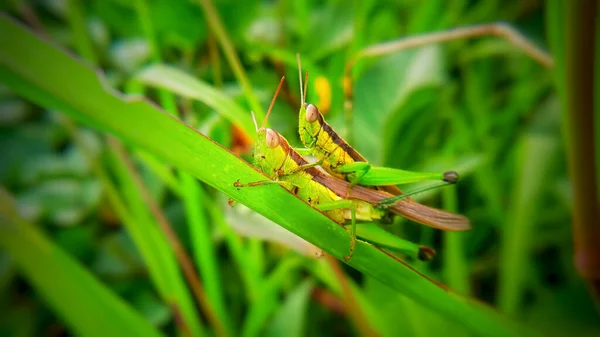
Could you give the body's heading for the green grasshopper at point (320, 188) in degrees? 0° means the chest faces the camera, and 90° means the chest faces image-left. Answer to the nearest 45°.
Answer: approximately 90°

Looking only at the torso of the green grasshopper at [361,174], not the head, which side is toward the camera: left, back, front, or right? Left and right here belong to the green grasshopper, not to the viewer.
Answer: left

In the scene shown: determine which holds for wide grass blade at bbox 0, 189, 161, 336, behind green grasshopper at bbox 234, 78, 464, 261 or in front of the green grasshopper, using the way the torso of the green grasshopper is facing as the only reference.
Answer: in front

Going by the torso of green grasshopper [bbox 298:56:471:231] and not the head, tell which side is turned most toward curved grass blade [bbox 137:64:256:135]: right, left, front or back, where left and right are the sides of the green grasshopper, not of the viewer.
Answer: front
